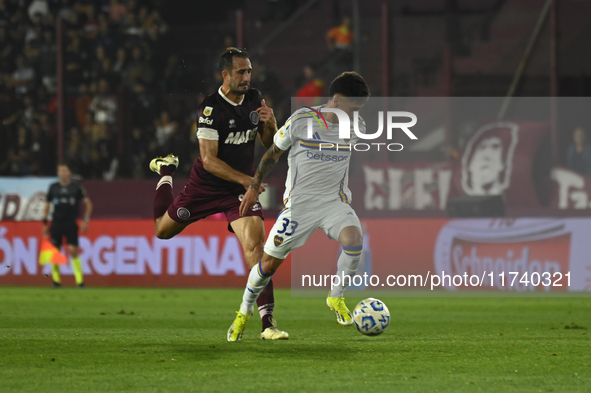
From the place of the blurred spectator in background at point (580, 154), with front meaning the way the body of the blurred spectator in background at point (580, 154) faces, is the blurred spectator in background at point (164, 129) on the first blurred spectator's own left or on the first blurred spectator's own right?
on the first blurred spectator's own right

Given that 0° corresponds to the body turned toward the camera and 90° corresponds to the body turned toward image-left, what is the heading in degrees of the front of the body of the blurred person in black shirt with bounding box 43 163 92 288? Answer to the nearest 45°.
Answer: approximately 0°

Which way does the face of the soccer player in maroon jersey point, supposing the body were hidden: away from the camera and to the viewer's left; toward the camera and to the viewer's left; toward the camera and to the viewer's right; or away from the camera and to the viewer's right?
toward the camera and to the viewer's right

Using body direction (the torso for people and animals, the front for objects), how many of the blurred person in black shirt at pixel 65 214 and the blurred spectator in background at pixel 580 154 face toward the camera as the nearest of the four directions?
2

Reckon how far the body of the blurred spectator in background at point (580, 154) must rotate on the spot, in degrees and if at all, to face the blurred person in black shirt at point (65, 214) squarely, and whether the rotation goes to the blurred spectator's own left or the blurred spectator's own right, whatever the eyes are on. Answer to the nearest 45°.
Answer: approximately 90° to the blurred spectator's own right

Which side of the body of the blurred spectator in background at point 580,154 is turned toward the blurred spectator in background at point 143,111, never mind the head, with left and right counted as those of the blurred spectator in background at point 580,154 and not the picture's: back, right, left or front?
right

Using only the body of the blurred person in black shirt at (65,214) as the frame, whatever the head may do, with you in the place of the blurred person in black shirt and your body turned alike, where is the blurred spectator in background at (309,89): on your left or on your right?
on your left

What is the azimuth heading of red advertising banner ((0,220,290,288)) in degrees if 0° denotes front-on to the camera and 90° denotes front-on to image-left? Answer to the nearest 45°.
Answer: approximately 0°

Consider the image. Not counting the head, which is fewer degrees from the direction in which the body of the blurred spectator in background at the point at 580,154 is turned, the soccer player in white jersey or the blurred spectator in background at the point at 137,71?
the soccer player in white jersey
